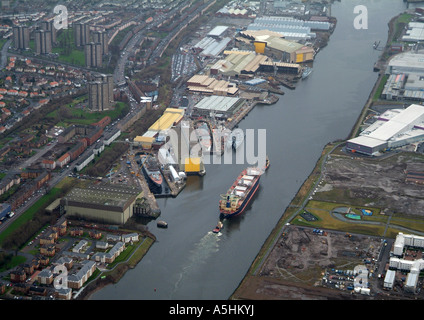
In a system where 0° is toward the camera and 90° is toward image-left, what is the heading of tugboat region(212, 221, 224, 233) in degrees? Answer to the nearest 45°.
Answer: approximately 225°

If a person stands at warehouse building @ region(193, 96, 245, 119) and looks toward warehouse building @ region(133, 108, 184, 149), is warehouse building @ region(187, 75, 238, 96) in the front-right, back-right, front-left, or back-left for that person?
back-right

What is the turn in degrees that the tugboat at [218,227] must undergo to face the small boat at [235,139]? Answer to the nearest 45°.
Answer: approximately 45° to its left

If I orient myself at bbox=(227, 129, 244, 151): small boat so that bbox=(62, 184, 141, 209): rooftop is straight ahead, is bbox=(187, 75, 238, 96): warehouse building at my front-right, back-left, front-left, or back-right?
back-right

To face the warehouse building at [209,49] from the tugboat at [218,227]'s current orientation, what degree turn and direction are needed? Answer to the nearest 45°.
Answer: approximately 45° to its left

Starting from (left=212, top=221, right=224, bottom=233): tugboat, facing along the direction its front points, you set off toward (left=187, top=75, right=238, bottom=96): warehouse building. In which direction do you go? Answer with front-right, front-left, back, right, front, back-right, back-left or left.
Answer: front-left

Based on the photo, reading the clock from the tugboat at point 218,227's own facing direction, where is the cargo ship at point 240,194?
The cargo ship is roughly at 11 o'clock from the tugboat.

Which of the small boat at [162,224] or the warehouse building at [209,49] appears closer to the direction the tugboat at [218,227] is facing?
the warehouse building
